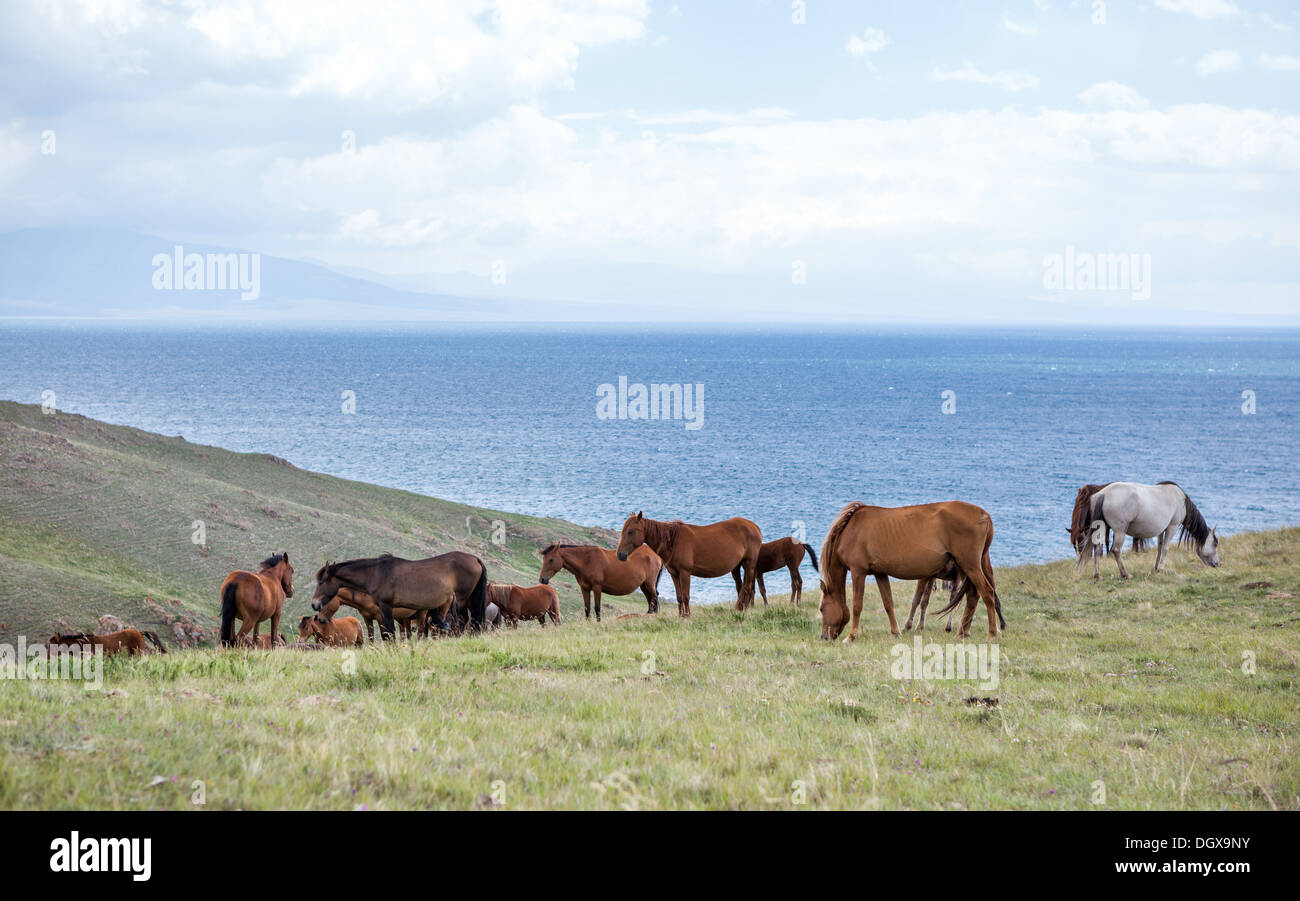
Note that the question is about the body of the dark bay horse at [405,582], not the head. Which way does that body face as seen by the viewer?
to the viewer's left

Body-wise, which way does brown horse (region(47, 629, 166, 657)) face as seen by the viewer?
to the viewer's left

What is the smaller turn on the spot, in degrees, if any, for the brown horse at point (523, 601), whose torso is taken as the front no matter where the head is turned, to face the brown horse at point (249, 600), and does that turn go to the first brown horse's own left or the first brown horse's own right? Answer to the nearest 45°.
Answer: approximately 45° to the first brown horse's own left

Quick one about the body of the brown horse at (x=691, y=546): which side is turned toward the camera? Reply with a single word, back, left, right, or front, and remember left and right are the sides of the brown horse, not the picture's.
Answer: left

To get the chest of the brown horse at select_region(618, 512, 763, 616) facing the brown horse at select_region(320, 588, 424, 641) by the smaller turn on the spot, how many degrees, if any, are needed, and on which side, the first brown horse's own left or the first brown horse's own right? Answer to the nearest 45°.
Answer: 0° — it already faces it

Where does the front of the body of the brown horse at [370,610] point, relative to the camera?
to the viewer's left

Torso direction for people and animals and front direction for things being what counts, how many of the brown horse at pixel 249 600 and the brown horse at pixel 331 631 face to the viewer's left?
1

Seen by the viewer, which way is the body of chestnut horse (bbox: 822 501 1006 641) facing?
to the viewer's left
